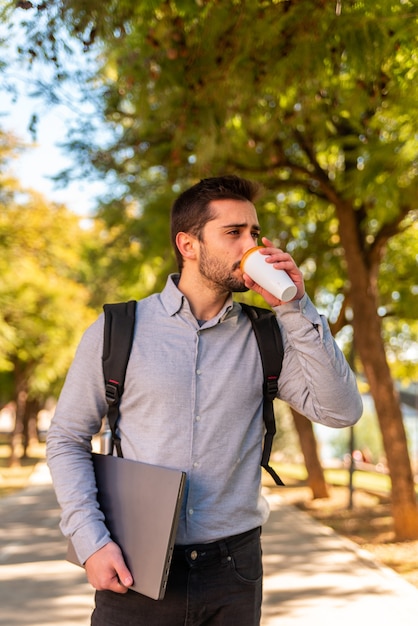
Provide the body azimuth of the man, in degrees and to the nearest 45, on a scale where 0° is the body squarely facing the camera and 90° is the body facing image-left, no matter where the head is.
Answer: approximately 0°

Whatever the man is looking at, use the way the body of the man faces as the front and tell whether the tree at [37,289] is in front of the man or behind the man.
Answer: behind

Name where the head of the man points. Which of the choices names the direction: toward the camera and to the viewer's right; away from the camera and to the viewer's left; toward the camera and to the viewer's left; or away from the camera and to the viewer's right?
toward the camera and to the viewer's right
